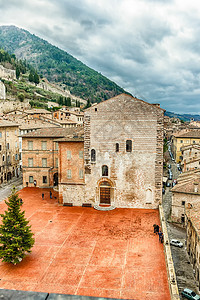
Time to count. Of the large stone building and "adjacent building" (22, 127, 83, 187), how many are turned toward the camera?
2

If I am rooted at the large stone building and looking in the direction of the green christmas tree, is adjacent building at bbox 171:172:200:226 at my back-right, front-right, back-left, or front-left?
back-left

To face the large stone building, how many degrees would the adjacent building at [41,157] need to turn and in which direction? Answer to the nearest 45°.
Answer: approximately 45° to its left

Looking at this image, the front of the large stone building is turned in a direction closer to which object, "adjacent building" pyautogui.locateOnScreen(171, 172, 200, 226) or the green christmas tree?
the green christmas tree

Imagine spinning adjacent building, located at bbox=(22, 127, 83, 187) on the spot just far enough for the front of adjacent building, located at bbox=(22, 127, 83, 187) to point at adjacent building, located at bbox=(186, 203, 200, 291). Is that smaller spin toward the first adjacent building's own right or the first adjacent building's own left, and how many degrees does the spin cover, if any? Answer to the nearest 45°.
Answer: approximately 45° to the first adjacent building's own left

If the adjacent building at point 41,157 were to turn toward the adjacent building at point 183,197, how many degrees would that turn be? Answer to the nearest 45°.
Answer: approximately 45° to its left

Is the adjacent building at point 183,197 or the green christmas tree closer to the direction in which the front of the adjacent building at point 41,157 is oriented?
the green christmas tree

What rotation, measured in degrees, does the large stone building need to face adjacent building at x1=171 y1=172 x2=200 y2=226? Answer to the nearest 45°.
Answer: approximately 135° to its left

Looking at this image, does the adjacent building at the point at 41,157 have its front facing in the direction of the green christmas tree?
yes

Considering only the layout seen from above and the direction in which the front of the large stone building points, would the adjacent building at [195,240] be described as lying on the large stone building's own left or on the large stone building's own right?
on the large stone building's own left
